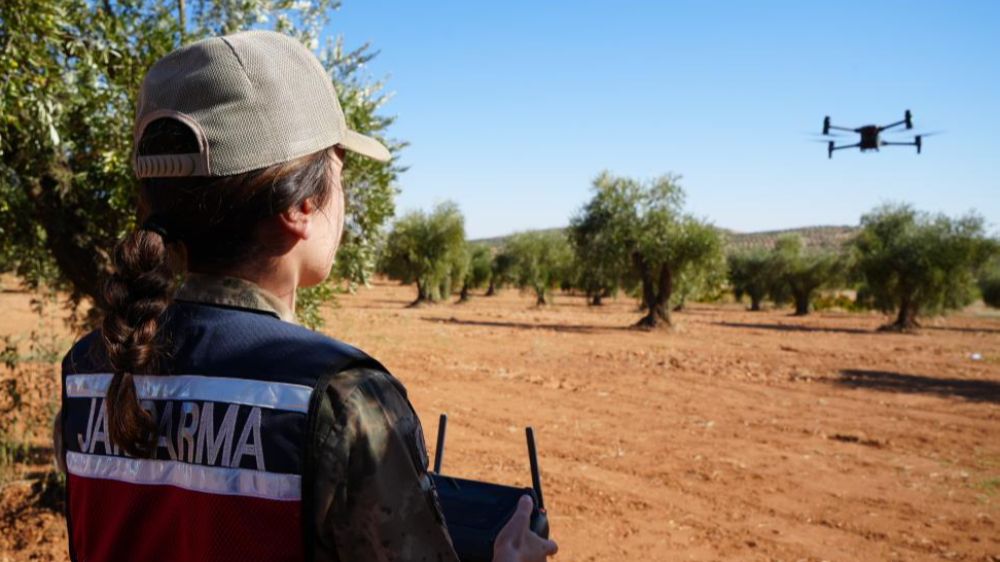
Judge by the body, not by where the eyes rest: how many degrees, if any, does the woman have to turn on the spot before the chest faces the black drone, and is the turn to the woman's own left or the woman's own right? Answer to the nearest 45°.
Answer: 0° — they already face it

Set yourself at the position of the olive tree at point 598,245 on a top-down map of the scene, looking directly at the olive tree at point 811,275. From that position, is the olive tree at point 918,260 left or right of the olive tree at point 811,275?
right

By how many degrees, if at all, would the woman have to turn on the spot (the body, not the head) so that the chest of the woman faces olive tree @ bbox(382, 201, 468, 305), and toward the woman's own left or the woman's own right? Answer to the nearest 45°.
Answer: approximately 45° to the woman's own left

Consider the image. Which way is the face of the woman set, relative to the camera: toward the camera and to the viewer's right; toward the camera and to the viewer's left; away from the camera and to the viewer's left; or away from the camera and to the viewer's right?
away from the camera and to the viewer's right

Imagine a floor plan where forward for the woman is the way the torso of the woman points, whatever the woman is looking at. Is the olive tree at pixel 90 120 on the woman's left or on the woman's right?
on the woman's left

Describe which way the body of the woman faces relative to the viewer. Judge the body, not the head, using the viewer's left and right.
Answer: facing away from the viewer and to the right of the viewer

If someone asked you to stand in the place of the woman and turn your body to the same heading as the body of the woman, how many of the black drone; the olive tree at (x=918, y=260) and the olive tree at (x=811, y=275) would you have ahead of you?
3

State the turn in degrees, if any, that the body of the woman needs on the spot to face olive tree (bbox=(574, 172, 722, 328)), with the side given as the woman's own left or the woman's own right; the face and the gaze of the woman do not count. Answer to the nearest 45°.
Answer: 0° — they already face it

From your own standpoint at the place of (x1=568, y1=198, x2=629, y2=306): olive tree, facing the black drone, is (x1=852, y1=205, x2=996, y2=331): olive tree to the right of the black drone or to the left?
left

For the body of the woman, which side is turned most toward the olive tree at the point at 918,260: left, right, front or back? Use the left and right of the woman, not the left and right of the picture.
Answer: front

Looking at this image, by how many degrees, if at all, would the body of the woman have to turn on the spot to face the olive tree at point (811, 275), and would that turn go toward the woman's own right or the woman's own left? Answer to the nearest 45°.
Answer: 0° — they already face it
